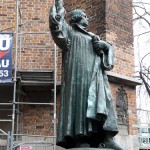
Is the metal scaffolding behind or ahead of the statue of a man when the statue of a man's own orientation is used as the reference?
behind

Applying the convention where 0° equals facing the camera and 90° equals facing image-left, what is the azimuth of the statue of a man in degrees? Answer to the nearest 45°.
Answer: approximately 315°
